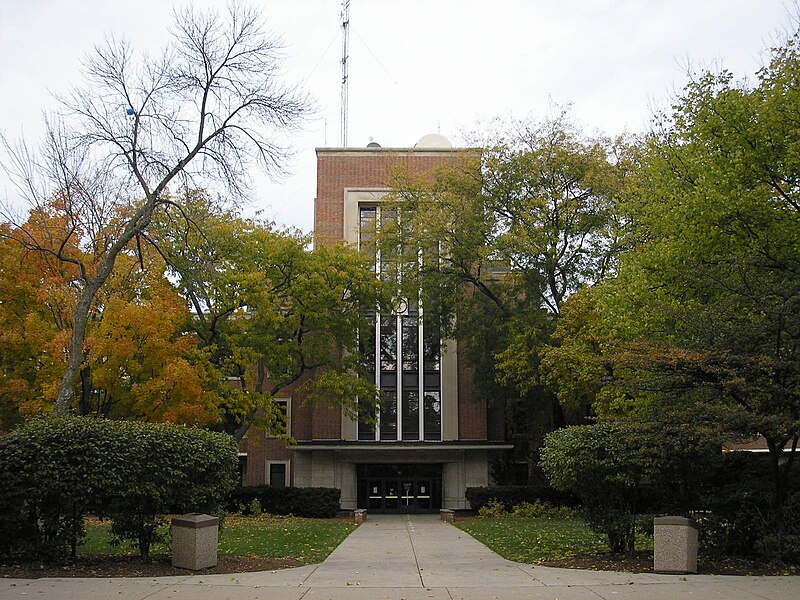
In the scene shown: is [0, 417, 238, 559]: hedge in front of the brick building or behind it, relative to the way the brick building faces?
in front

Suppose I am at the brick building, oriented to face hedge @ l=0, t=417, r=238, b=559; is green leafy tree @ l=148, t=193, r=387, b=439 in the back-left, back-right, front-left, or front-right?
front-right

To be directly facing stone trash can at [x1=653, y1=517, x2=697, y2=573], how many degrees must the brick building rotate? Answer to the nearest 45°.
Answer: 0° — it already faces it

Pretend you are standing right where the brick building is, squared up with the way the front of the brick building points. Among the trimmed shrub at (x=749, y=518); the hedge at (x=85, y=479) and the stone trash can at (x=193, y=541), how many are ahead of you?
3

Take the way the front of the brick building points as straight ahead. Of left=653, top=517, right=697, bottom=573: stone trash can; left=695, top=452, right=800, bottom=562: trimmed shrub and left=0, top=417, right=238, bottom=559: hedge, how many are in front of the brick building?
3

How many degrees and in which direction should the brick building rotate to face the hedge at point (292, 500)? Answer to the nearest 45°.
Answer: approximately 45° to its right

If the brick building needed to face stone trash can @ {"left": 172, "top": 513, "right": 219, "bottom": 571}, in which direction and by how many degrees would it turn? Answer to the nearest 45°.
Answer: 0° — it already faces it

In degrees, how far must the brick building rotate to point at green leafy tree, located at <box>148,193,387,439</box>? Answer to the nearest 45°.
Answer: approximately 45° to its right

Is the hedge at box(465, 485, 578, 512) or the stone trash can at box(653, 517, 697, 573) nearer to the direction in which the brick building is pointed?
the stone trash can

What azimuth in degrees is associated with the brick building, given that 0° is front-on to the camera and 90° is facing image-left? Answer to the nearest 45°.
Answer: approximately 0°

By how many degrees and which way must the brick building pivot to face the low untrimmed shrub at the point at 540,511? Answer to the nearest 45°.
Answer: approximately 45° to its left
